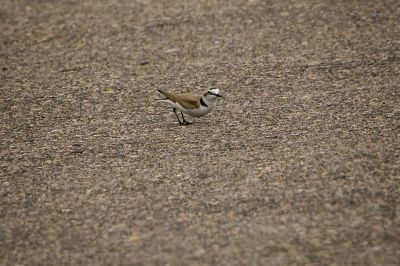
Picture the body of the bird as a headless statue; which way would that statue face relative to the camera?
to the viewer's right
